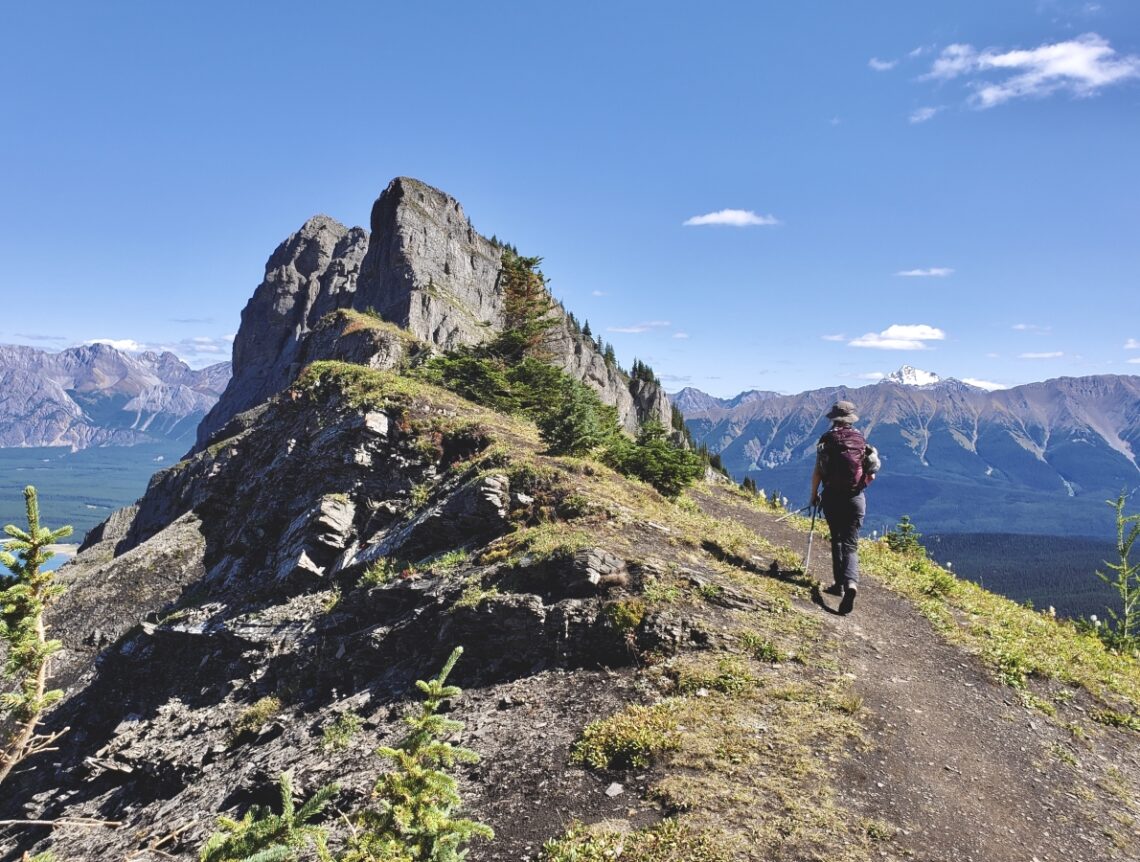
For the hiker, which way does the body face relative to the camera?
away from the camera

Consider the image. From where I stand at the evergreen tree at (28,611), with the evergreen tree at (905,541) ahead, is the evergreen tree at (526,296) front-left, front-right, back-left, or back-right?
front-left

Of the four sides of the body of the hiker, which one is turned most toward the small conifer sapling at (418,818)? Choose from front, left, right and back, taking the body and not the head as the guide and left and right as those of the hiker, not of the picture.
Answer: back

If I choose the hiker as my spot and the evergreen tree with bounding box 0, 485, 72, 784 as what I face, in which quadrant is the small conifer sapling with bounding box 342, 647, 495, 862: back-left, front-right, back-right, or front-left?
front-left

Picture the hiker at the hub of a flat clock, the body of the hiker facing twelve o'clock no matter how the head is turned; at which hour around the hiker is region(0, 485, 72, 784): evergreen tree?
The evergreen tree is roughly at 7 o'clock from the hiker.

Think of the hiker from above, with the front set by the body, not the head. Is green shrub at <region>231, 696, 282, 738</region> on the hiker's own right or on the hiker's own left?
on the hiker's own left

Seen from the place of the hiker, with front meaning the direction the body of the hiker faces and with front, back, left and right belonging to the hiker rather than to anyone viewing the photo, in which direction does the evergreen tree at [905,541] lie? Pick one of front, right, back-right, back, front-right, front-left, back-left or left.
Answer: front

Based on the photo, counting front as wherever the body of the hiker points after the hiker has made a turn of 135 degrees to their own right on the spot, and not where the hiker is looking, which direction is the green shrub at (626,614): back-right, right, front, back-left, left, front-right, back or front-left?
right

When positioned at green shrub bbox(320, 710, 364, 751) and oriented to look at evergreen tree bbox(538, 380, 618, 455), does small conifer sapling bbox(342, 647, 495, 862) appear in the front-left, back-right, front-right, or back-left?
back-right

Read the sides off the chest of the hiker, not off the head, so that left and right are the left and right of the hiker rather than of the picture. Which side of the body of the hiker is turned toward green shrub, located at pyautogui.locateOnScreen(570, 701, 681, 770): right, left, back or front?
back

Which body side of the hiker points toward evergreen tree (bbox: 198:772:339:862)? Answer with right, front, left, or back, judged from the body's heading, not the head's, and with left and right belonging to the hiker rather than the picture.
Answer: back

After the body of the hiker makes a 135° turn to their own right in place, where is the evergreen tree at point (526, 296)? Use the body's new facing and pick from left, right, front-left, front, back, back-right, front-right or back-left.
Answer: back
